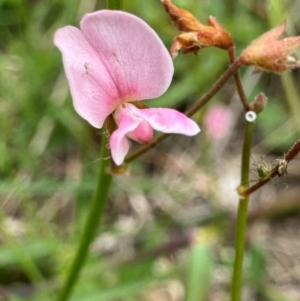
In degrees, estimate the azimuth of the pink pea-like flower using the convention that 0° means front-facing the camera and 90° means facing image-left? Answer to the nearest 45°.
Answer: approximately 0°

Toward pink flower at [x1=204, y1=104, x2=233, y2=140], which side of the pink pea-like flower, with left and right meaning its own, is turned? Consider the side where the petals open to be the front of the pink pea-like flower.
back
